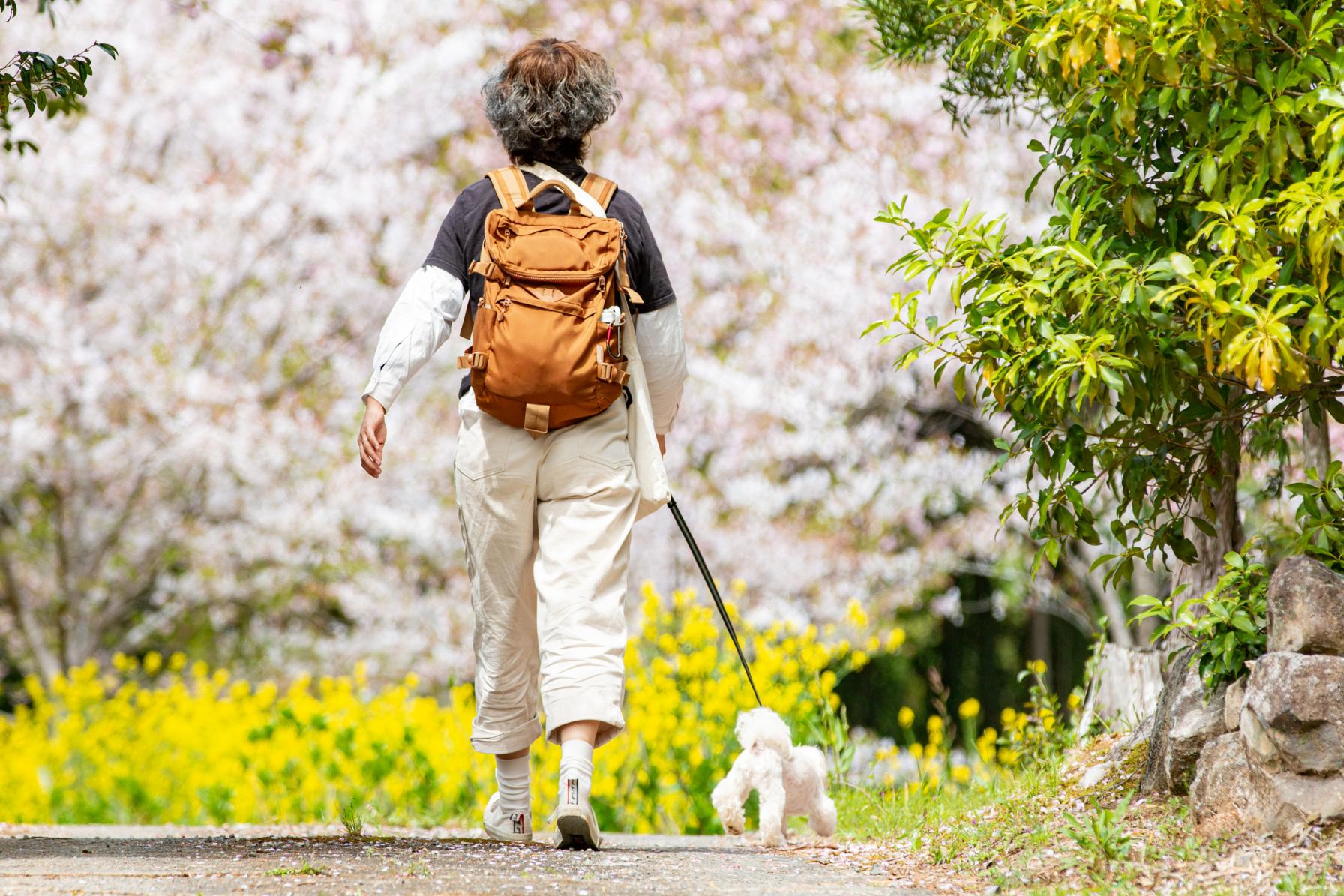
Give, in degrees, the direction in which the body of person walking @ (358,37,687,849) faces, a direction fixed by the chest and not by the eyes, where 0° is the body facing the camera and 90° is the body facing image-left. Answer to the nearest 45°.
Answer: approximately 180°
